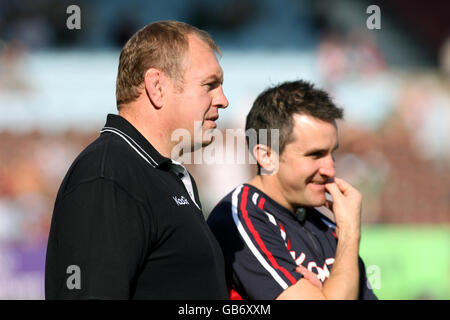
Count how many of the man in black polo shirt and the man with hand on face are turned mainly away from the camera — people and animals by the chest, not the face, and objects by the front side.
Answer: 0

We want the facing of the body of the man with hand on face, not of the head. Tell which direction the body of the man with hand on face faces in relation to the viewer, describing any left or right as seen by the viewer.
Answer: facing the viewer and to the right of the viewer

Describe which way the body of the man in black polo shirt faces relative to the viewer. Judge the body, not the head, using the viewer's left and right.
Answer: facing to the right of the viewer

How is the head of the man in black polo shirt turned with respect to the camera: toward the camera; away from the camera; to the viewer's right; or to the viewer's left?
to the viewer's right

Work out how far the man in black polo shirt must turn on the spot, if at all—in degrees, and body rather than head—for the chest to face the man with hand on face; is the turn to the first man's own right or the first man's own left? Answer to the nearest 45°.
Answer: approximately 45° to the first man's own left

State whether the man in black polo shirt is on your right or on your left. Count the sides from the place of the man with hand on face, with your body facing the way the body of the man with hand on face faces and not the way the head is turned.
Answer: on your right
